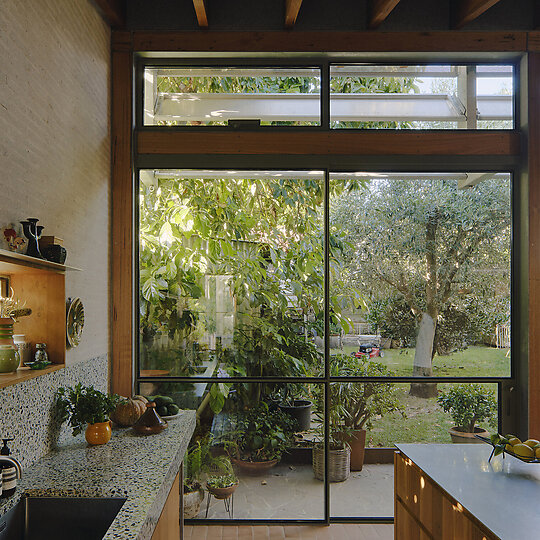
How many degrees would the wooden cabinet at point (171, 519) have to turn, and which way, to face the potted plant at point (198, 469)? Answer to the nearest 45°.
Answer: approximately 90° to its left

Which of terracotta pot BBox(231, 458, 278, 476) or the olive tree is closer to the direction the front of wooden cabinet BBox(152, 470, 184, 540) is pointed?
the olive tree

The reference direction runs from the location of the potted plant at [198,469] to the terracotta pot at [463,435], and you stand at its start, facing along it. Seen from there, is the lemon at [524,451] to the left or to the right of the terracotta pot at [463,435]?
right

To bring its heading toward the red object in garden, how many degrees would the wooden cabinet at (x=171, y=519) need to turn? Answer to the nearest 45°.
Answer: approximately 45° to its left

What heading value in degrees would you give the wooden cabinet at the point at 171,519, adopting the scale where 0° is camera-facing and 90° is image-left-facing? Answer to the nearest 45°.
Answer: approximately 270°

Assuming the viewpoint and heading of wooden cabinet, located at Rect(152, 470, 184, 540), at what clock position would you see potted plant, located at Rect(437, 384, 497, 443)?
The potted plant is roughly at 11 o'clock from the wooden cabinet.

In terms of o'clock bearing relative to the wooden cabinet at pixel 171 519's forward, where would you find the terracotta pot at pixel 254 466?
The terracotta pot is roughly at 10 o'clock from the wooden cabinet.

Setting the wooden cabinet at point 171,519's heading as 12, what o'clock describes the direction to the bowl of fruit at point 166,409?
The bowl of fruit is roughly at 9 o'clock from the wooden cabinet.
